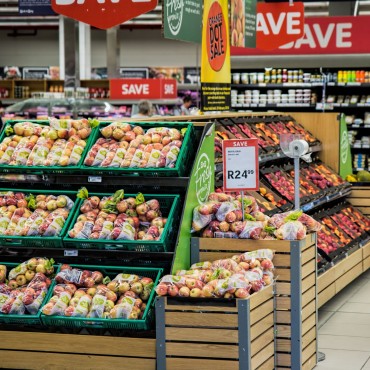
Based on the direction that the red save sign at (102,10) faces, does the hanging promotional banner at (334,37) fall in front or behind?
behind

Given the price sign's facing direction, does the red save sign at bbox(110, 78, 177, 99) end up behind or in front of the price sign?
behind

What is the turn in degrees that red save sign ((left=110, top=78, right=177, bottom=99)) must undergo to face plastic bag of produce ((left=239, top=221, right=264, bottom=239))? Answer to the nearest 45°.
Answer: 0° — it already faces it

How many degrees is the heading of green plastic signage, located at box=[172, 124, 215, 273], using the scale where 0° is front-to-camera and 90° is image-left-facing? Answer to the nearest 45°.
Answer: approximately 315°

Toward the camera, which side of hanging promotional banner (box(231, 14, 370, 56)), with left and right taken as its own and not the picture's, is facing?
front

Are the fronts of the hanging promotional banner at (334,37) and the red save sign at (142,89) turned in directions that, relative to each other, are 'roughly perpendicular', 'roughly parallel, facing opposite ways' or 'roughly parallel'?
roughly parallel

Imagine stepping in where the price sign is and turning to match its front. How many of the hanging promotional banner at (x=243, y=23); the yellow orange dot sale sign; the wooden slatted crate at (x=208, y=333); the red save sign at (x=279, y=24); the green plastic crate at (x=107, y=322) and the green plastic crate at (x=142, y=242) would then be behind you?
3

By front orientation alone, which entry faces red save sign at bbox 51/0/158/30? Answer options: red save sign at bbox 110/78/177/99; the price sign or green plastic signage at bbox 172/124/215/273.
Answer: red save sign at bbox 110/78/177/99

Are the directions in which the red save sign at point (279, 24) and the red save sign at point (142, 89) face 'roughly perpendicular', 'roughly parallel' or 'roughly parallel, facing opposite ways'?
roughly parallel

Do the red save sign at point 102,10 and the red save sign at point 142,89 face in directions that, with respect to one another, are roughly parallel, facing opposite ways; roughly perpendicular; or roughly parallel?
roughly parallel

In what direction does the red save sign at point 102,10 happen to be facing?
toward the camera

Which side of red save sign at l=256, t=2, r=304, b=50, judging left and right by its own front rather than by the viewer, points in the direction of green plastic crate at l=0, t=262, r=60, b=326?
front

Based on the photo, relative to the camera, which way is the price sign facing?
toward the camera

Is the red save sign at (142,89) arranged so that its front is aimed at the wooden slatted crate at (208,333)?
yes
